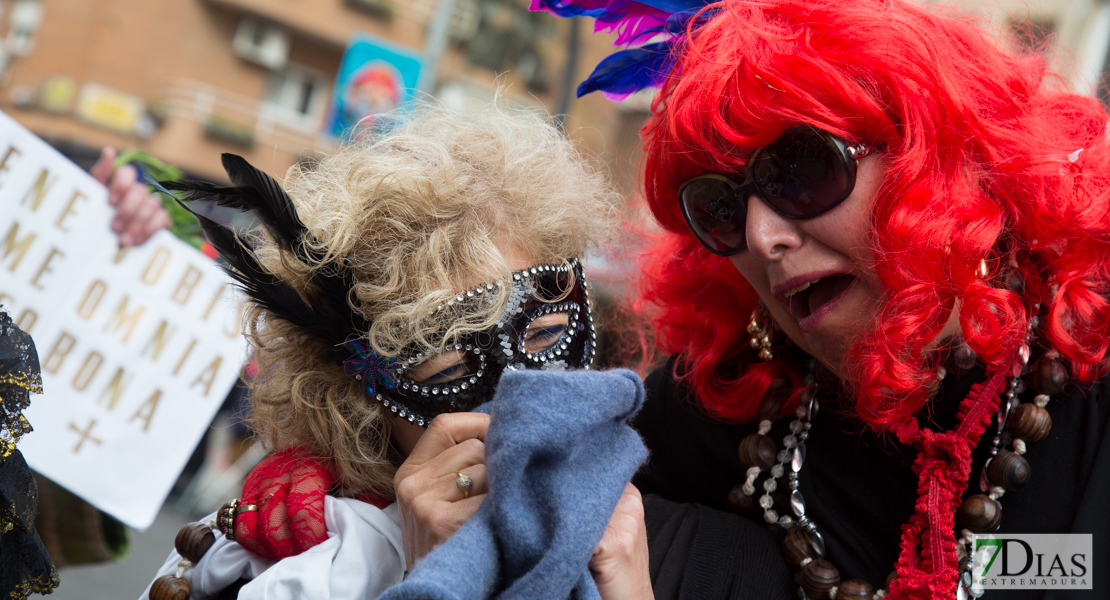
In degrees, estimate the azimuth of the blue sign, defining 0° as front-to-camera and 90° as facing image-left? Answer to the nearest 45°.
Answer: approximately 0°
